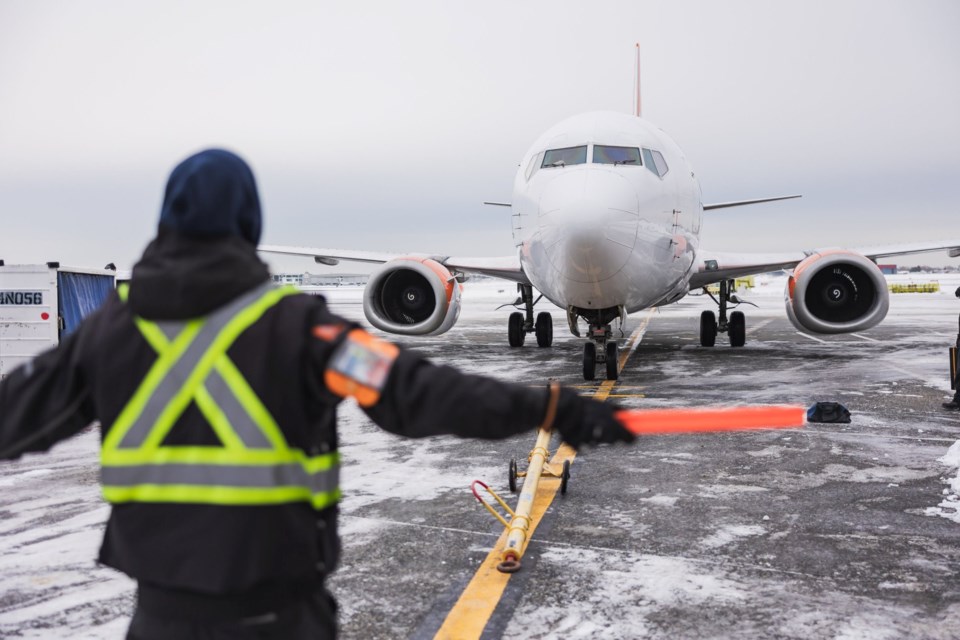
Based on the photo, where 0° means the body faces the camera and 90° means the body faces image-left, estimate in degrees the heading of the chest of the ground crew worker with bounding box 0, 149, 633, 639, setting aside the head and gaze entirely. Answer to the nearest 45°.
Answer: approximately 180°

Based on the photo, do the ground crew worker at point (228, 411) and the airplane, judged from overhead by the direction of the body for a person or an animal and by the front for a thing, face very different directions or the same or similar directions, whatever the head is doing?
very different directions

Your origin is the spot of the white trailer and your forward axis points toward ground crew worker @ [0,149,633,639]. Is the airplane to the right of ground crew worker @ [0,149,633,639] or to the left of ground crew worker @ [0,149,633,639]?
left

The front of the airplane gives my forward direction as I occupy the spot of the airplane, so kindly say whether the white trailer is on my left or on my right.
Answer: on my right

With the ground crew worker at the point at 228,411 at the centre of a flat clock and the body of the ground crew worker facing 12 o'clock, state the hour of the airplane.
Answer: The airplane is roughly at 1 o'clock from the ground crew worker.

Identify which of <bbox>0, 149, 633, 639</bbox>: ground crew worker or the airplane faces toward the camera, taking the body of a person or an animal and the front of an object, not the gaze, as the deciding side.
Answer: the airplane

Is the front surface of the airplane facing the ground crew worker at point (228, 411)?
yes

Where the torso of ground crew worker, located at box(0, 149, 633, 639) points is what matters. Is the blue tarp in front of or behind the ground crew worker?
in front

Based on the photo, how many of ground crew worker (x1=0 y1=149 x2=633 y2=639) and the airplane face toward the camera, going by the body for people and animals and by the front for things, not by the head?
1

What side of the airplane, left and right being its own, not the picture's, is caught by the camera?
front

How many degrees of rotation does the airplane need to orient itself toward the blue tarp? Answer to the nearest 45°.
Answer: approximately 90° to its right

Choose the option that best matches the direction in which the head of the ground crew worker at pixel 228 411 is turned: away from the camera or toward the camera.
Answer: away from the camera

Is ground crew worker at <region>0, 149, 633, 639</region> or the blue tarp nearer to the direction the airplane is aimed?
the ground crew worker

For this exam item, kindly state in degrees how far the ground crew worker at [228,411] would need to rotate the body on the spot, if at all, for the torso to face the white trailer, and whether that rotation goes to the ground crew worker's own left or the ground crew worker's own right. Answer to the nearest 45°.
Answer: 0° — they already face it
